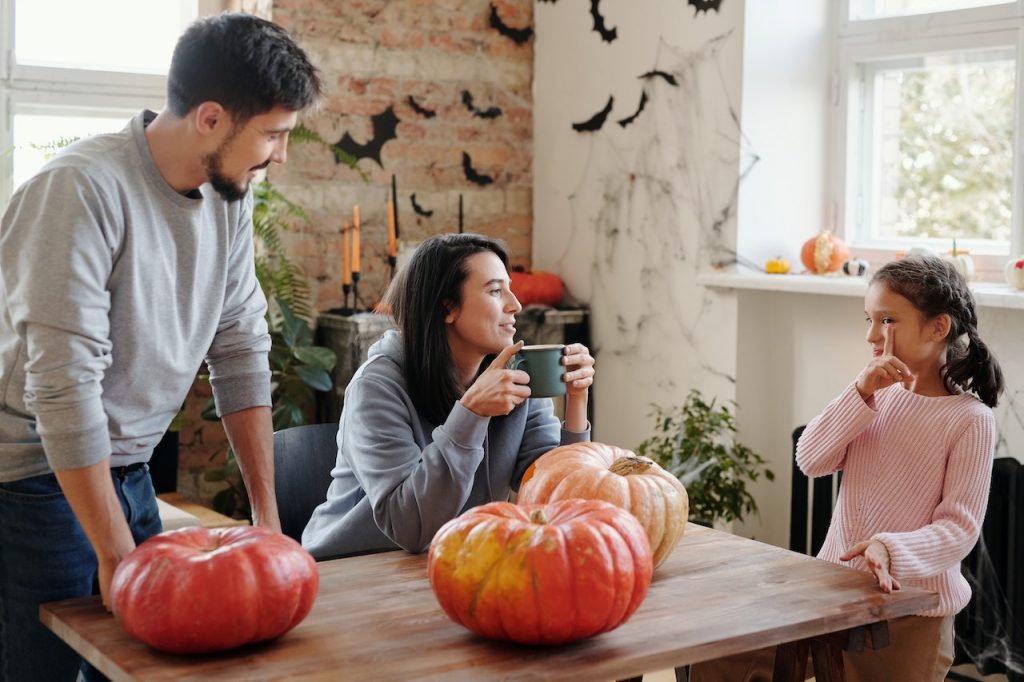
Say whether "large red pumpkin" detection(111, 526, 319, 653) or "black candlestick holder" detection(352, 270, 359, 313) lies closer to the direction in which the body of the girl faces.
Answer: the large red pumpkin

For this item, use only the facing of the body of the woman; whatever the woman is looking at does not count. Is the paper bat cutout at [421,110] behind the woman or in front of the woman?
behind

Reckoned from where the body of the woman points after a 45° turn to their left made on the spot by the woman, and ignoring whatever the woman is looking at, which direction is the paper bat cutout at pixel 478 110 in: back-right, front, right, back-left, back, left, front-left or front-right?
left

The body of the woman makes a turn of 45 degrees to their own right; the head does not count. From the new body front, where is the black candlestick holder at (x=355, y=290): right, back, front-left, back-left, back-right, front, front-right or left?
back

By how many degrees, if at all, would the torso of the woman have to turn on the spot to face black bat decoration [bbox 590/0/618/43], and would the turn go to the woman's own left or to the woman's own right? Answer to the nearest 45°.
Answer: approximately 135° to the woman's own left

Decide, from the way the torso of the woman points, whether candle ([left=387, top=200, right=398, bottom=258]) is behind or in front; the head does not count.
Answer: behind

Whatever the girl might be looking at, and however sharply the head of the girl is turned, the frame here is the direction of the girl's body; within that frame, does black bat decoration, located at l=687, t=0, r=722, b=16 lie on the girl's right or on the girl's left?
on the girl's right

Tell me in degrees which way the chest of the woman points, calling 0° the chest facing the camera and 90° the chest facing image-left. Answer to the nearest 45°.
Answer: approximately 315°

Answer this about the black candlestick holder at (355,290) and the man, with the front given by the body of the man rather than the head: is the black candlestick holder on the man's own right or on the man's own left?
on the man's own left

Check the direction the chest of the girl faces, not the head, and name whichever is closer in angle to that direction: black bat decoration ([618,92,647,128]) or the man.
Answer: the man

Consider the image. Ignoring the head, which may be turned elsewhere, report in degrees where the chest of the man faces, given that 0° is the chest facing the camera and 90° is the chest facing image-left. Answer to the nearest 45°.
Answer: approximately 315°

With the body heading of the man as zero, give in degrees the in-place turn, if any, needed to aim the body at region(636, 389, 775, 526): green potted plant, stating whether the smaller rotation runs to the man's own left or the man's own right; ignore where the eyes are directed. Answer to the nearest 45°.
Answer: approximately 90° to the man's own left

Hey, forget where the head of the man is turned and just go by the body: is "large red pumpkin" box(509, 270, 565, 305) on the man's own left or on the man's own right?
on the man's own left

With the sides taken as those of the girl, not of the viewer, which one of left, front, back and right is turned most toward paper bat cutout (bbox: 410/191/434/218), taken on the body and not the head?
right

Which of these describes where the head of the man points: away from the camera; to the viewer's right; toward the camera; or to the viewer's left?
to the viewer's right

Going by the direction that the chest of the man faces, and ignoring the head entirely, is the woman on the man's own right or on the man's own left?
on the man's own left
